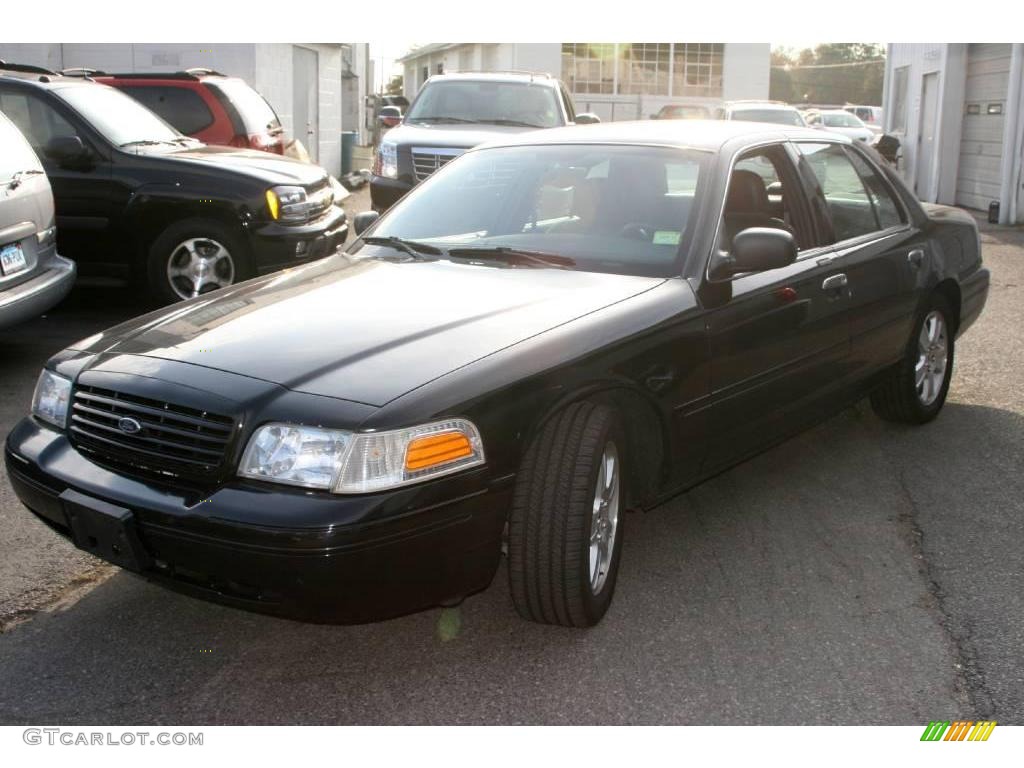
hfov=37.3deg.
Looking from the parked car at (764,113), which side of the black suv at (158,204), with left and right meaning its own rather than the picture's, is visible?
left

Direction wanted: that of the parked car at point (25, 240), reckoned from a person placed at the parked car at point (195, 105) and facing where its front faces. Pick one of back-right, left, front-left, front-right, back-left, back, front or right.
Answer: back-left

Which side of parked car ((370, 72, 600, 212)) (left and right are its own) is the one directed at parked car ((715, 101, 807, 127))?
back

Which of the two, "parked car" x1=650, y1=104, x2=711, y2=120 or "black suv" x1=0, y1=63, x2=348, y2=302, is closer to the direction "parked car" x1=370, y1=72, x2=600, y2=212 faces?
the black suv

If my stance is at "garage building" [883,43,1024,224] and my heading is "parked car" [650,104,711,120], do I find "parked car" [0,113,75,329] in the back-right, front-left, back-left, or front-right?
back-left

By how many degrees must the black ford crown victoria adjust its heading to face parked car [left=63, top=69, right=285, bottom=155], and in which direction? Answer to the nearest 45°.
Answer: approximately 135° to its right

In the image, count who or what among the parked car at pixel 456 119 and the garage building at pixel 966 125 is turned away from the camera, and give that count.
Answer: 0

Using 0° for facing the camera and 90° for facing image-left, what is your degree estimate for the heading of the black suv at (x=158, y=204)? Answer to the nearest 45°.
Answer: approximately 315°

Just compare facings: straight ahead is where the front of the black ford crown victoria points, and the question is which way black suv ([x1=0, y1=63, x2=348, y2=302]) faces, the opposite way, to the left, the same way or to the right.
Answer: to the left

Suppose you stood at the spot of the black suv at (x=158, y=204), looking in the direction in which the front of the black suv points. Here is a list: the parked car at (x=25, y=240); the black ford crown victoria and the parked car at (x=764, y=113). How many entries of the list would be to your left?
1

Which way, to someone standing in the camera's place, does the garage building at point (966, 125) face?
facing the viewer and to the left of the viewer

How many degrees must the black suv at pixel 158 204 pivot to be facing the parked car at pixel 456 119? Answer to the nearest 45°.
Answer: approximately 90° to its left

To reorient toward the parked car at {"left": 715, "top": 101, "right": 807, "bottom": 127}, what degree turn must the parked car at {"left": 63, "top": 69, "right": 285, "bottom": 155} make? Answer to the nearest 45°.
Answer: approximately 90° to its right
